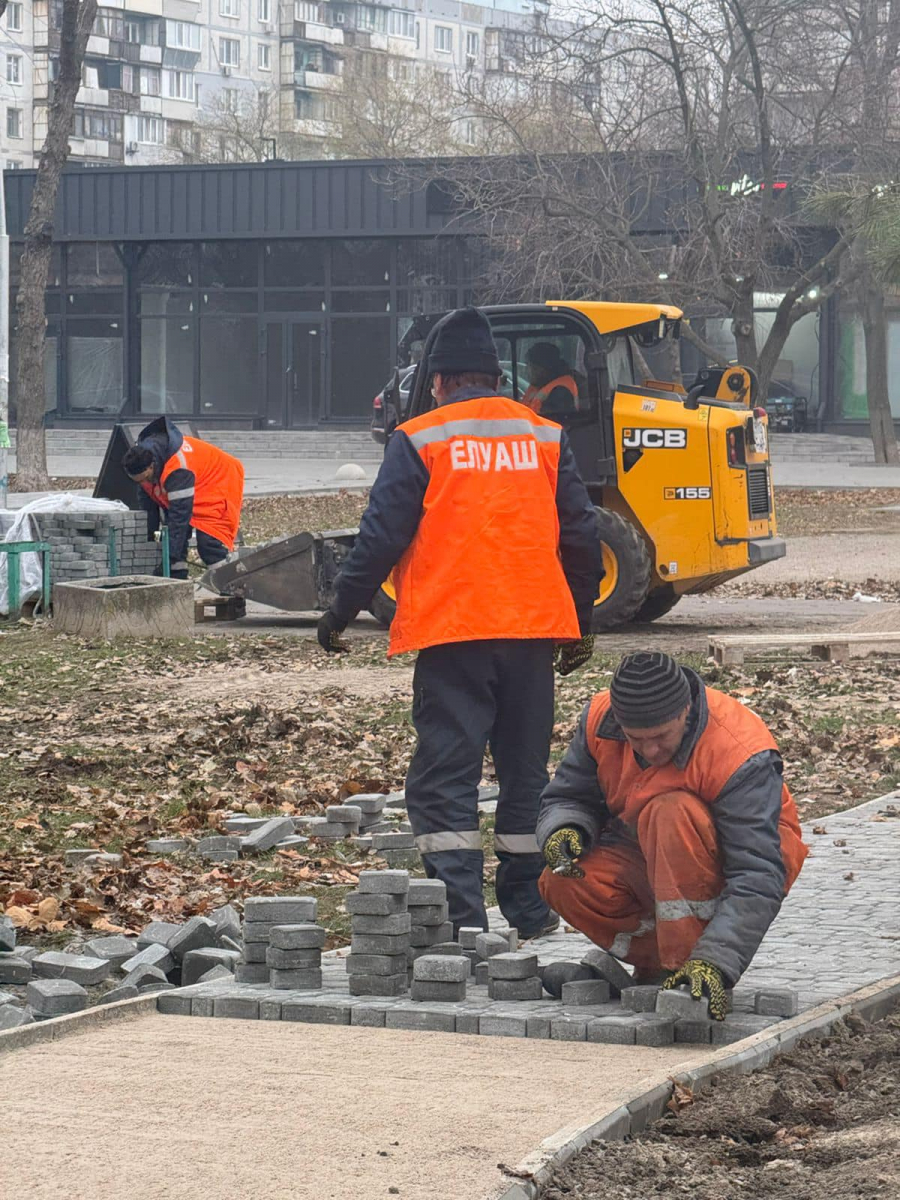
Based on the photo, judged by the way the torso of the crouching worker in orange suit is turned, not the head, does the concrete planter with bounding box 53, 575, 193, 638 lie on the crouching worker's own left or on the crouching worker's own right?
on the crouching worker's own right

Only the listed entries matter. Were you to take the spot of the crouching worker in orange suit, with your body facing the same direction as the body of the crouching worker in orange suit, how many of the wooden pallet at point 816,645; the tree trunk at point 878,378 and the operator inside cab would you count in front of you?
0

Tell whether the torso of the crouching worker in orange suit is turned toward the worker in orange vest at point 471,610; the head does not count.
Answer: no

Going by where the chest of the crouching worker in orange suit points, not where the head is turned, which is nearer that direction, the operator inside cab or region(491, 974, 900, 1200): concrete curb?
the concrete curb

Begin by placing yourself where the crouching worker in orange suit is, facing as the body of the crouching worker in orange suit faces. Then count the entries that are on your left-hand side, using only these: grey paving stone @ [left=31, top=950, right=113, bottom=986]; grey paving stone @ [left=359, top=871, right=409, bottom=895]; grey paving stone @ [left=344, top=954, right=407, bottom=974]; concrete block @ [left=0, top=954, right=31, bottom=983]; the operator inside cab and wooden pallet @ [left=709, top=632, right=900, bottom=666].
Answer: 0

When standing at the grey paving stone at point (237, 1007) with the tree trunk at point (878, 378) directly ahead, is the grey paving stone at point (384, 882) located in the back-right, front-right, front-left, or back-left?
front-right

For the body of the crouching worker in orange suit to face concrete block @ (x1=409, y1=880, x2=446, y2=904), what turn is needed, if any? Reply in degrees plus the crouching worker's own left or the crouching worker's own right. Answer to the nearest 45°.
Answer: approximately 90° to the crouching worker's own right

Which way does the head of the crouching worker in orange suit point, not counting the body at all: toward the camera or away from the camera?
toward the camera

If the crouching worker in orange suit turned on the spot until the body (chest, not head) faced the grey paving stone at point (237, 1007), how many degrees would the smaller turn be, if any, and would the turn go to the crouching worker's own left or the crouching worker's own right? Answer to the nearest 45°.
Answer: approximately 45° to the crouching worker's own right

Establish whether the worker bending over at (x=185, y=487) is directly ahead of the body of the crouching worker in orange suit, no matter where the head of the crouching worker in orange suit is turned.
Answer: no

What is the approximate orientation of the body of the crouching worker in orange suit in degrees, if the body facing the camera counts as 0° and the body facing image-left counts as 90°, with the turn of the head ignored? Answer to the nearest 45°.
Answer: approximately 45°
